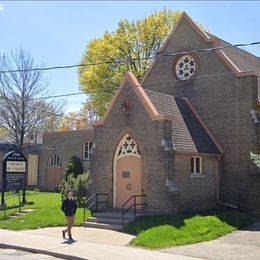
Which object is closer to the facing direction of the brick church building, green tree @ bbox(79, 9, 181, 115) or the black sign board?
the black sign board

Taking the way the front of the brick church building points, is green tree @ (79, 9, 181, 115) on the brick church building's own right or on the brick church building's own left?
on the brick church building's own right

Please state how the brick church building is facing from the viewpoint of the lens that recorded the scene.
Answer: facing the viewer and to the left of the viewer

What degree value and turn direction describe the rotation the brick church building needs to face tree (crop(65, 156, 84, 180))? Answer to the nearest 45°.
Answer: approximately 90° to its right

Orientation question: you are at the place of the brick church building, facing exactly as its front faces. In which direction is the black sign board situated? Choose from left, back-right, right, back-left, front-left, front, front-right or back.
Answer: front-right
